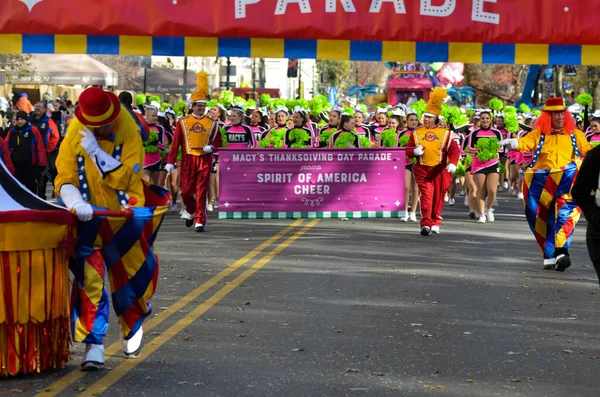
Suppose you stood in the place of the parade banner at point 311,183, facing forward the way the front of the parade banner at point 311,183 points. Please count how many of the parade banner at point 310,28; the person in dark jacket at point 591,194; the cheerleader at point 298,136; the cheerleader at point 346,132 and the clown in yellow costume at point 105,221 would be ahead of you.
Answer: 3

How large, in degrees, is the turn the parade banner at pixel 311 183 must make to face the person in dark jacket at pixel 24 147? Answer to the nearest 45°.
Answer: approximately 90° to its right

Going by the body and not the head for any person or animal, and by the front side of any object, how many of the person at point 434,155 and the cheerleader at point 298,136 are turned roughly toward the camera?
2

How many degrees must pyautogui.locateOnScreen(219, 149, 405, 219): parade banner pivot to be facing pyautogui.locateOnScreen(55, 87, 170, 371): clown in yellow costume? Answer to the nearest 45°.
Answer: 0° — it already faces them

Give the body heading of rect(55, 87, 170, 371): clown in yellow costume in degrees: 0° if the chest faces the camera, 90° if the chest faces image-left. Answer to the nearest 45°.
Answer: approximately 0°

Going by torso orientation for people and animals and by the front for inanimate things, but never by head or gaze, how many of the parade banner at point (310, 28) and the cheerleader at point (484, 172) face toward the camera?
2

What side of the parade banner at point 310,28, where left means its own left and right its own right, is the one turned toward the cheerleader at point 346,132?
back

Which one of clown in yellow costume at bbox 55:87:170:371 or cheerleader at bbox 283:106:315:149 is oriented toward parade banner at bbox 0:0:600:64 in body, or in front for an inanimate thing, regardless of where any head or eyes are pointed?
the cheerleader
